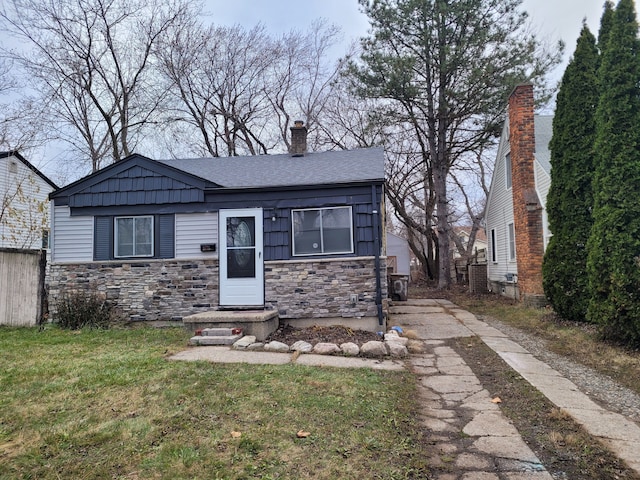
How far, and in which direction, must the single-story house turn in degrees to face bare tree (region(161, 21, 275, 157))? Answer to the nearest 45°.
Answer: approximately 180°

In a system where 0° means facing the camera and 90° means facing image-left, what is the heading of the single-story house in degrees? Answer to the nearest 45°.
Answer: approximately 0°

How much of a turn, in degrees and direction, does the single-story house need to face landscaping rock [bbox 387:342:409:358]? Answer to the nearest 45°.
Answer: approximately 45° to its left

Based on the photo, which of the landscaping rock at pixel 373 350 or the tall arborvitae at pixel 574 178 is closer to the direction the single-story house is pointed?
the landscaping rock

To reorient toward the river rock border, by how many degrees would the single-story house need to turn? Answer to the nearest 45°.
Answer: approximately 45° to its left

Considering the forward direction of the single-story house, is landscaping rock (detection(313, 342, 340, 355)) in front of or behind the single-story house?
in front

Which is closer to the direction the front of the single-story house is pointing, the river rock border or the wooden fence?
the river rock border

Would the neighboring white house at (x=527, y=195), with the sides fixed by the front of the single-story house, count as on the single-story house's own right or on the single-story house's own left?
on the single-story house's own left

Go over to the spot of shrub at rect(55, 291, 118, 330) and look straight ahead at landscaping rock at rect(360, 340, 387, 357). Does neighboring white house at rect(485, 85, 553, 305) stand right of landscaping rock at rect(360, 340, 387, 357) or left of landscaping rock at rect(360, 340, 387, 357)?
left

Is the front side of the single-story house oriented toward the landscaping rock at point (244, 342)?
yes

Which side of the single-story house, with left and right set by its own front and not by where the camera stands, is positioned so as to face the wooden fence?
right

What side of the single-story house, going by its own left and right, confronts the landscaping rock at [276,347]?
front

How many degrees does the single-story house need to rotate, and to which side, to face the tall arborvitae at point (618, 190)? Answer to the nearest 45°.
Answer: approximately 45° to its left
